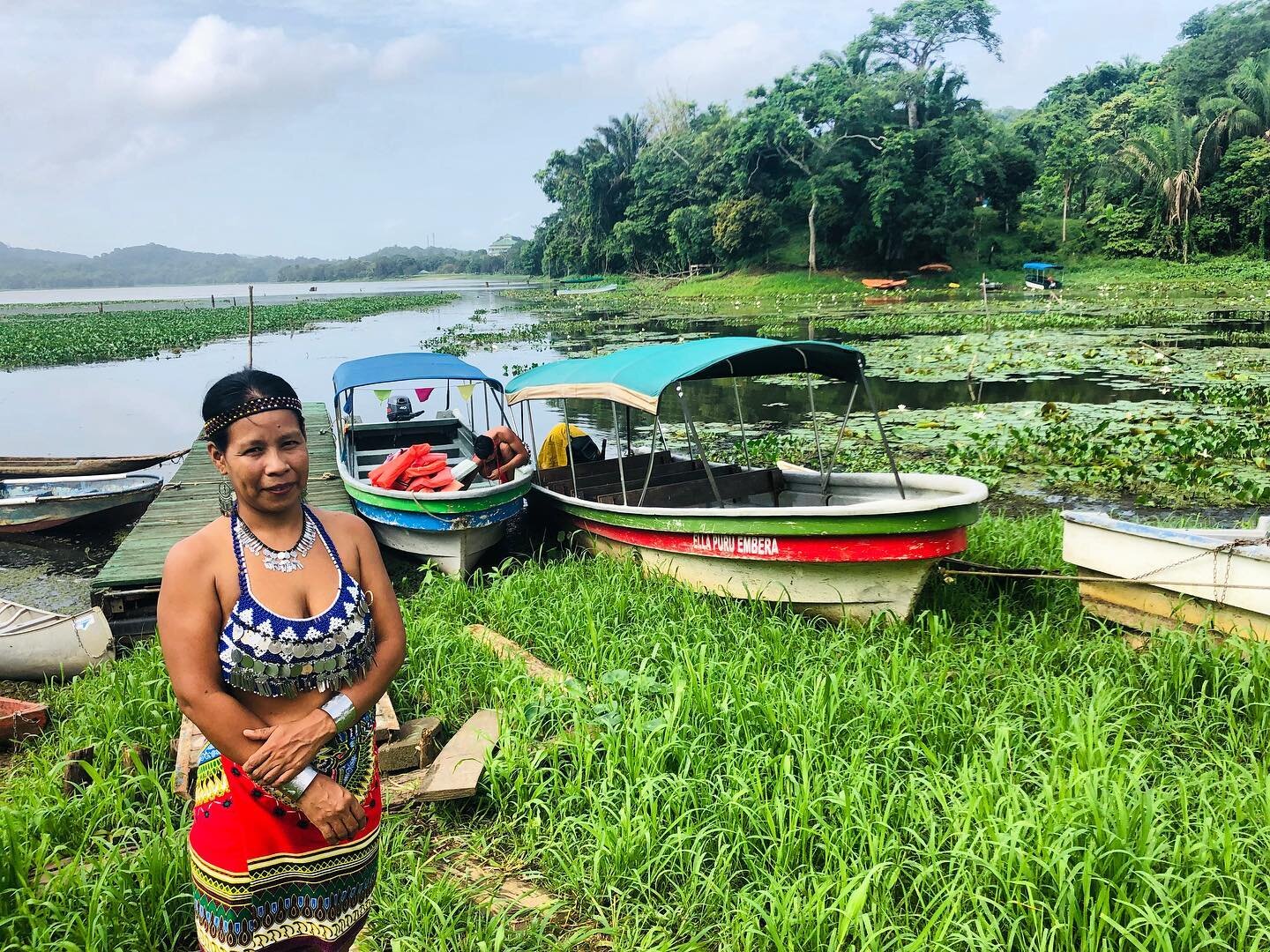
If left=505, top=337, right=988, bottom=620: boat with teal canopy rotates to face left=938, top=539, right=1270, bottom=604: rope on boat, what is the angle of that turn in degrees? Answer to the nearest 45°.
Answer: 0° — it already faces it

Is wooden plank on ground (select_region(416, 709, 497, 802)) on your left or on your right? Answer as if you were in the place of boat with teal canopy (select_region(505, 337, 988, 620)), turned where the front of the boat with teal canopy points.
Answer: on your right

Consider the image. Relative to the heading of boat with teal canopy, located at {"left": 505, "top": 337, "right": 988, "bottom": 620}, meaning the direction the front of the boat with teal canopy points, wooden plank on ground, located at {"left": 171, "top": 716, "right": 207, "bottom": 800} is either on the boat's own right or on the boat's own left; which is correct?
on the boat's own right

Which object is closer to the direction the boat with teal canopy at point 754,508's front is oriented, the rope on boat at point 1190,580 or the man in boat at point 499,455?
the rope on boat

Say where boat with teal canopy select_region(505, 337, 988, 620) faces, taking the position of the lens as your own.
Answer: facing the viewer and to the right of the viewer

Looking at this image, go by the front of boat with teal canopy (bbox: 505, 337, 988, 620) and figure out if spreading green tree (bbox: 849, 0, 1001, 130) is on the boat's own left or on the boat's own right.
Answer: on the boat's own left

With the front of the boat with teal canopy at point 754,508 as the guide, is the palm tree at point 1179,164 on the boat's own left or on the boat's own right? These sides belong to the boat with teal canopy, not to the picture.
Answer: on the boat's own left

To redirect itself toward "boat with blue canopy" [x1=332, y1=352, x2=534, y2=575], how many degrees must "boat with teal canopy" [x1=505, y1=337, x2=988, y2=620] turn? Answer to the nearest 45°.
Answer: approximately 180°

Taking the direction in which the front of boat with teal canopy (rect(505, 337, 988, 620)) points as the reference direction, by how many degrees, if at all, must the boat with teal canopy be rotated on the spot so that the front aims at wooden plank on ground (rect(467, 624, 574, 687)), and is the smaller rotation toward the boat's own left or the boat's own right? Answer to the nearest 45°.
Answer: approximately 90° to the boat's own right

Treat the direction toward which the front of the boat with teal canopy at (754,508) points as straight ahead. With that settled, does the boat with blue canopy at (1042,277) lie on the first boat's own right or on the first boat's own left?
on the first boat's own left

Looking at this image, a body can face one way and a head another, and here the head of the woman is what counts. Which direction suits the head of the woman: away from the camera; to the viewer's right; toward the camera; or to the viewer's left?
toward the camera
